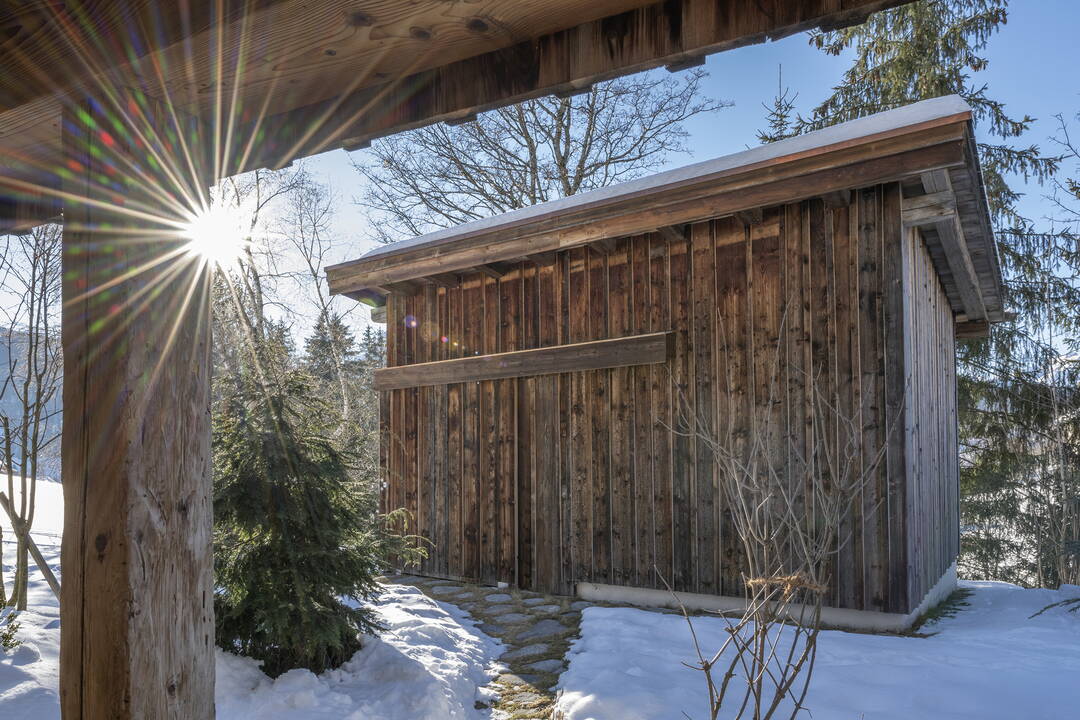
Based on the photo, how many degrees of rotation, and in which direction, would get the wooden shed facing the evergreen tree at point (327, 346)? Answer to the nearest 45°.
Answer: approximately 90° to its right

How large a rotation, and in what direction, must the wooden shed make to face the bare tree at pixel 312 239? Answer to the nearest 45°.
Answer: approximately 90° to its right

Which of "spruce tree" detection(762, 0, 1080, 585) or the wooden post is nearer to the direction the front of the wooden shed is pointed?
the wooden post

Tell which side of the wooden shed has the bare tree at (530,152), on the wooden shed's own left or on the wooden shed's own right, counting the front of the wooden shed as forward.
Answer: on the wooden shed's own right

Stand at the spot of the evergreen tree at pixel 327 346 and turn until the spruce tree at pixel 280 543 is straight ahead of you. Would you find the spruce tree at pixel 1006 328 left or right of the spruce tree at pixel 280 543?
left

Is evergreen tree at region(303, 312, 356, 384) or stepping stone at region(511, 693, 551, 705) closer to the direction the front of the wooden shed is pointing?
the stepping stone

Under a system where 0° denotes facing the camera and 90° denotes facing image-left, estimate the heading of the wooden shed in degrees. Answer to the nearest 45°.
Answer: approximately 45°
